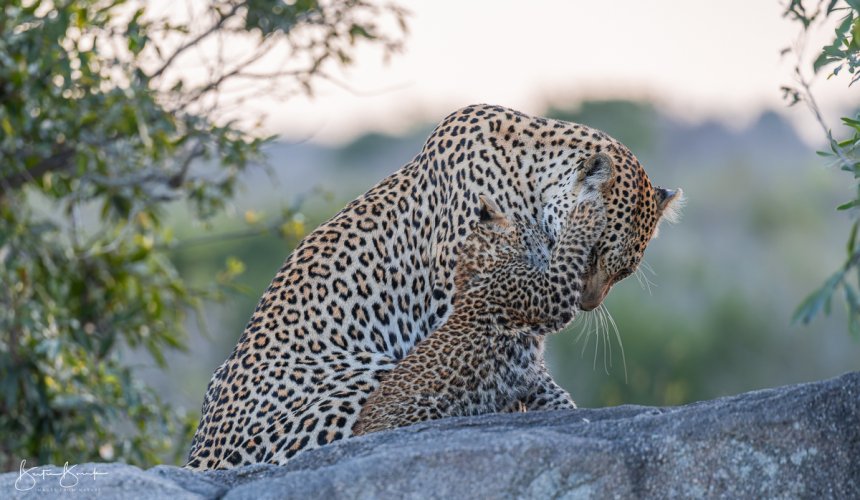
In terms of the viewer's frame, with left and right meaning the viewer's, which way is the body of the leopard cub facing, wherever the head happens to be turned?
facing away from the viewer and to the right of the viewer

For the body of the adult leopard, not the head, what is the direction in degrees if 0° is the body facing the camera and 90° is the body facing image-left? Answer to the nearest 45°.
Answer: approximately 270°
